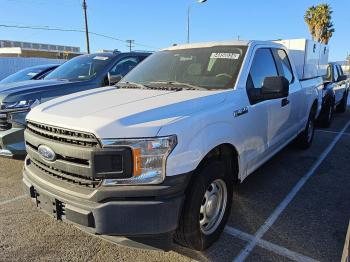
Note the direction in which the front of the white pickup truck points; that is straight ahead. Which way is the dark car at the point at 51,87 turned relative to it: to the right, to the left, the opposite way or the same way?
the same way

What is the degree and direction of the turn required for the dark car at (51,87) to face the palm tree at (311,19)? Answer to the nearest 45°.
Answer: approximately 180°

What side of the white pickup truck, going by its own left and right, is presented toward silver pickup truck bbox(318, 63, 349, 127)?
back

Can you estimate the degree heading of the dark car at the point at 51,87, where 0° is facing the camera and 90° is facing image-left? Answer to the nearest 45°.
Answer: approximately 45°

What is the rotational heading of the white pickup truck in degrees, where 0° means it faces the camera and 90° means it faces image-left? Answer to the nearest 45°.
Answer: approximately 45°

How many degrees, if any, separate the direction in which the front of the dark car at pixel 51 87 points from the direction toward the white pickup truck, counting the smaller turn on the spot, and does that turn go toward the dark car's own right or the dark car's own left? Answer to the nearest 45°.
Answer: approximately 45° to the dark car's own left

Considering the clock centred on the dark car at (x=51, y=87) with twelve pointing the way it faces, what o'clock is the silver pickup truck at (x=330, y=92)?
the silver pickup truck at (x=330, y=92) is roughly at 7 o'clock from the dark car at (x=51, y=87).

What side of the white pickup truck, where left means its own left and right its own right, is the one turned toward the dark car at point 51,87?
right

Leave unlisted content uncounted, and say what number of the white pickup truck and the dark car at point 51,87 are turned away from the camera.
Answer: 0
